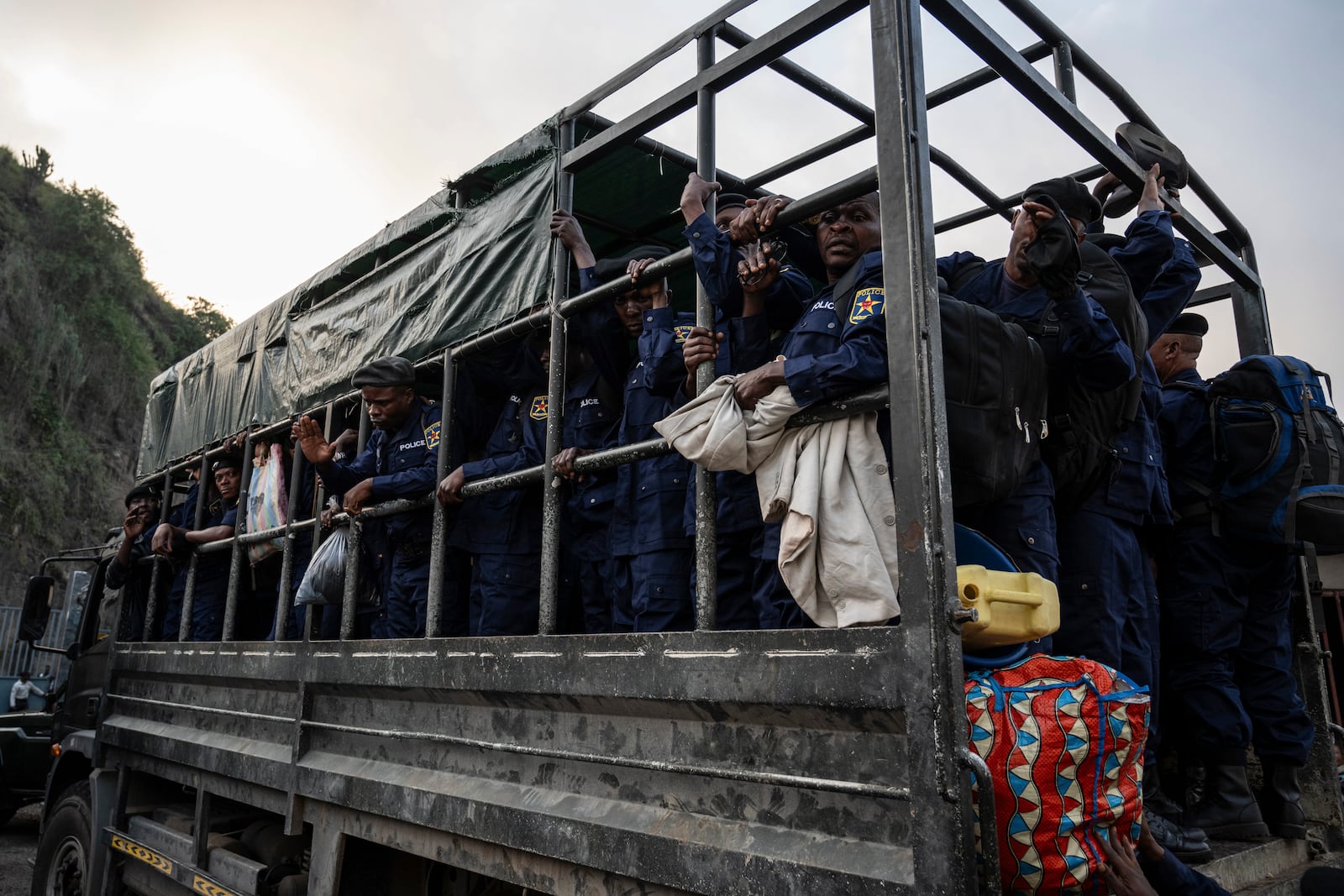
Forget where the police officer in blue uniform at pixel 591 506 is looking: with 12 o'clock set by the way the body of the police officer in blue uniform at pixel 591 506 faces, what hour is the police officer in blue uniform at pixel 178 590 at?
the police officer in blue uniform at pixel 178 590 is roughly at 3 o'clock from the police officer in blue uniform at pixel 591 506.

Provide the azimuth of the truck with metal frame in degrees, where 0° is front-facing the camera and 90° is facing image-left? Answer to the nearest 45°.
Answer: approximately 135°

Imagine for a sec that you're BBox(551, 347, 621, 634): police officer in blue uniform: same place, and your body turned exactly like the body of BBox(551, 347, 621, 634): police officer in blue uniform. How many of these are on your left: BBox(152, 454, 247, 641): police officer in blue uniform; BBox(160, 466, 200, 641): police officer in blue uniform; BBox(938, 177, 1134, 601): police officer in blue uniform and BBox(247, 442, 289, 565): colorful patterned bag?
1

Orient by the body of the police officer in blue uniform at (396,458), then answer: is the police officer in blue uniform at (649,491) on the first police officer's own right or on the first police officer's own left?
on the first police officer's own left

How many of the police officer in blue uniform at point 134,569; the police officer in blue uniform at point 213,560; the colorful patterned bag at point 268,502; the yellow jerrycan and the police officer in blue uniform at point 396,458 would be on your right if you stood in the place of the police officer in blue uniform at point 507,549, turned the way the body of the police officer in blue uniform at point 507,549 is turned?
4

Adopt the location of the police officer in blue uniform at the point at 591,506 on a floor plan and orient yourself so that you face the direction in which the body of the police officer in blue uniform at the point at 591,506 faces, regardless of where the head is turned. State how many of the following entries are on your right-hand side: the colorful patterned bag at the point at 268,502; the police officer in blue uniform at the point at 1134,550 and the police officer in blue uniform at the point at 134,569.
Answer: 2

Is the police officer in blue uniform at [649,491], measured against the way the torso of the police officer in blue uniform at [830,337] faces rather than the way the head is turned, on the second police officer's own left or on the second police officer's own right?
on the second police officer's own right

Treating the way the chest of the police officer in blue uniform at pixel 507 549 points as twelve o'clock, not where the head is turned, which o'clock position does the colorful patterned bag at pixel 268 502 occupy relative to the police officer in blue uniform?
The colorful patterned bag is roughly at 3 o'clock from the police officer in blue uniform.

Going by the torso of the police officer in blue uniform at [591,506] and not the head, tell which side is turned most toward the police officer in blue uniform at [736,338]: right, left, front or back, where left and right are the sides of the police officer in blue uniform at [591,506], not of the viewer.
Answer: left

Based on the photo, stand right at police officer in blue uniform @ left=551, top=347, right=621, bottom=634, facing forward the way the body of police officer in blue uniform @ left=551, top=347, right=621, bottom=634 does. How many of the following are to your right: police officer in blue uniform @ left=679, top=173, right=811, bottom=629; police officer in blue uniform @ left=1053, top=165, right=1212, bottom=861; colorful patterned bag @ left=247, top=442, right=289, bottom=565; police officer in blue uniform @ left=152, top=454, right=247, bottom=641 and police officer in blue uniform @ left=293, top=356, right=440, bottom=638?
3

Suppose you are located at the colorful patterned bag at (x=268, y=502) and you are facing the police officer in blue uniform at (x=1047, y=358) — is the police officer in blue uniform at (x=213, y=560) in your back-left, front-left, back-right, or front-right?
back-left

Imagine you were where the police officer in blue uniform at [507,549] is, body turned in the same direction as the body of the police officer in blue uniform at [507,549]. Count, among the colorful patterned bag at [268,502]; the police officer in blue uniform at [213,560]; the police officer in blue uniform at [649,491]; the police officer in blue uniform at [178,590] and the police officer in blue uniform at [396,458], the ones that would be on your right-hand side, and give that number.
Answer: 4

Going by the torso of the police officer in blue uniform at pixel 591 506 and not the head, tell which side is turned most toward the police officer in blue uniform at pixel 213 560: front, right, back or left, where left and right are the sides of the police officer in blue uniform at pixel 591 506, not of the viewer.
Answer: right

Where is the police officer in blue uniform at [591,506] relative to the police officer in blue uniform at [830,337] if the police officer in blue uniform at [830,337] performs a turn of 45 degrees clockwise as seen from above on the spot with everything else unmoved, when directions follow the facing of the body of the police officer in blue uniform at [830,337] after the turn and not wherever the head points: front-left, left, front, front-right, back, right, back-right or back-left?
front-right
